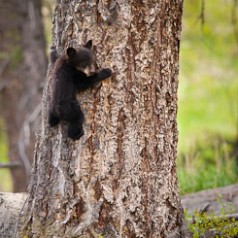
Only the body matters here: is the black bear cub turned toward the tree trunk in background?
no

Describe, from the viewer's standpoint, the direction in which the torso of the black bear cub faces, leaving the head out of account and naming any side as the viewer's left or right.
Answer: facing away from the viewer and to the right of the viewer
